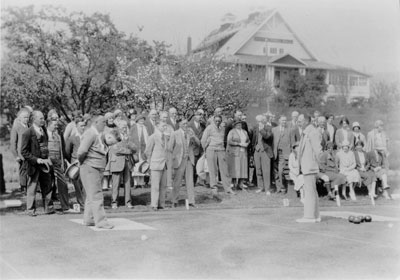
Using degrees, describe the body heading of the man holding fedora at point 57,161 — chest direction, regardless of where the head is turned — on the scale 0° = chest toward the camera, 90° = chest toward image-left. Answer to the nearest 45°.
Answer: approximately 315°

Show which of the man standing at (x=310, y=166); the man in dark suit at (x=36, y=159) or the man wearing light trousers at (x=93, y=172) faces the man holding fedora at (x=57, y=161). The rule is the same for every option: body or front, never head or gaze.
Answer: the man standing

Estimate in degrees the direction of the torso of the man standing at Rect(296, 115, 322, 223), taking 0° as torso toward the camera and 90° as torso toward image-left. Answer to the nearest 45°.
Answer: approximately 90°

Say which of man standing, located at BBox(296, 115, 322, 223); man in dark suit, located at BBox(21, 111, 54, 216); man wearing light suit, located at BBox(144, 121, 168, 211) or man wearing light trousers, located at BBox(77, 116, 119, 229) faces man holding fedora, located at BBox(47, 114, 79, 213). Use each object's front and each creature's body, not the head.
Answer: the man standing

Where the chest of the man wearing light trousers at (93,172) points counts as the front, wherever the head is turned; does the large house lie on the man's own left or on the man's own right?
on the man's own left

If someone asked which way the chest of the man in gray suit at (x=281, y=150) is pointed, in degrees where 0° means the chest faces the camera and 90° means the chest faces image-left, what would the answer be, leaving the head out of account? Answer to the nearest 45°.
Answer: approximately 0°

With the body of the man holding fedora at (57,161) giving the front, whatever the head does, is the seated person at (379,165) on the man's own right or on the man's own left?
on the man's own left

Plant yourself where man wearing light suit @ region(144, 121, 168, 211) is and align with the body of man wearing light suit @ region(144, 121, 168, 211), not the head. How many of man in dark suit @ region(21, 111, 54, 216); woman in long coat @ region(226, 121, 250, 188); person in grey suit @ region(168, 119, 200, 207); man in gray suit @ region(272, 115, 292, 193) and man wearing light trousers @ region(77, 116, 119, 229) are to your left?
3

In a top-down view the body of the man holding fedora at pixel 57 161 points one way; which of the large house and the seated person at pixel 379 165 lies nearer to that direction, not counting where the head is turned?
the seated person

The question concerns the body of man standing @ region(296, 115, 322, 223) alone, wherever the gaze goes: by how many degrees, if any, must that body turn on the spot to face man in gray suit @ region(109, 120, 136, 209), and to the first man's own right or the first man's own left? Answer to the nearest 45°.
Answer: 0° — they already face them
